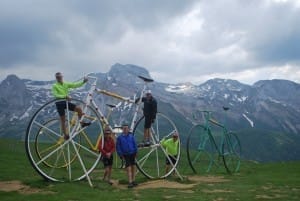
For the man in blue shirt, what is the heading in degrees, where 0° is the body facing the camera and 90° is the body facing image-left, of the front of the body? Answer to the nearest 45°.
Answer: approximately 0°

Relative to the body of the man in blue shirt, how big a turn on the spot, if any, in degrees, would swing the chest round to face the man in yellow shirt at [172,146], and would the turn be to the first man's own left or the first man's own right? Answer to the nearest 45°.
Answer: approximately 135° to the first man's own left
